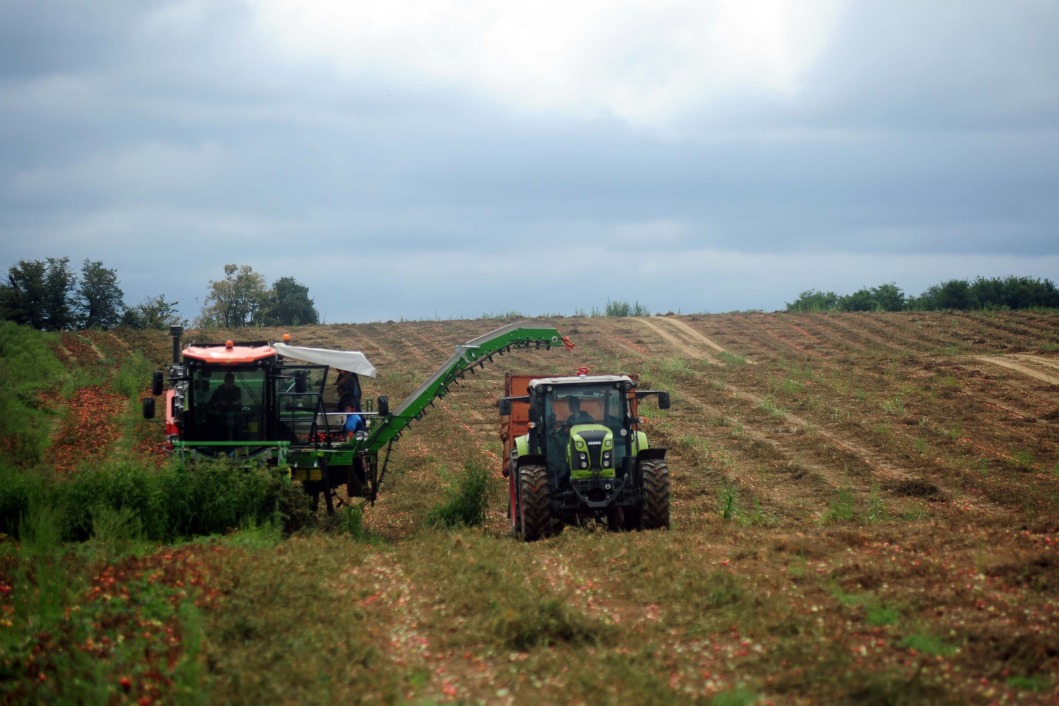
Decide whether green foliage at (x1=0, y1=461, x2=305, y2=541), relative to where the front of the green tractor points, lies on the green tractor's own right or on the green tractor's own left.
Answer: on the green tractor's own right

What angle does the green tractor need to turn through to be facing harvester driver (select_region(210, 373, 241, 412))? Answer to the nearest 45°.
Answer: approximately 90° to its right

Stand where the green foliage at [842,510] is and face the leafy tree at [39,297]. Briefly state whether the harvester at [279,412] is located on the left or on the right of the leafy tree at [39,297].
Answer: left

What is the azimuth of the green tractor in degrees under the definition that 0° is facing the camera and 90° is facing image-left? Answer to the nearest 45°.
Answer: approximately 0°

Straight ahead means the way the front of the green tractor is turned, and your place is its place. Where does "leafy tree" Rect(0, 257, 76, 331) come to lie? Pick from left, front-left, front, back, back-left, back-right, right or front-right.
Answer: back-right

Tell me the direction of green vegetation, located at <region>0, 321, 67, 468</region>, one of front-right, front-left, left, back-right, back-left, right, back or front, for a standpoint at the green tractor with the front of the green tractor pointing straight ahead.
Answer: back-right

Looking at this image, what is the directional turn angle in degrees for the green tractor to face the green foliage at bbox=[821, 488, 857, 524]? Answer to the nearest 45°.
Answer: approximately 135° to its left

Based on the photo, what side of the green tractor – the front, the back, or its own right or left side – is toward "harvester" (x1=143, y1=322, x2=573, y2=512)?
right

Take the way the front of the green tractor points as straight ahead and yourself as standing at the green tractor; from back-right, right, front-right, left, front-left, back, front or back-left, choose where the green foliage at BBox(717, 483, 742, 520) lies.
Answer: back-left
